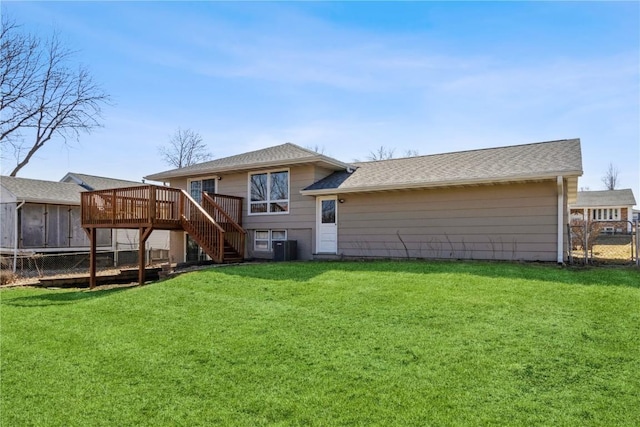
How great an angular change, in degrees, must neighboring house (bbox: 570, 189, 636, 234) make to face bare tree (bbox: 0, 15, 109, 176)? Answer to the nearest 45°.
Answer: approximately 45° to its right

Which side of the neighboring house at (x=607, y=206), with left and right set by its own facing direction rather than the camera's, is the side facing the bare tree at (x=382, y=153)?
right

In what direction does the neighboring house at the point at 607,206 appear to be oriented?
toward the camera

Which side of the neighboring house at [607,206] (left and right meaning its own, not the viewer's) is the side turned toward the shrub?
front

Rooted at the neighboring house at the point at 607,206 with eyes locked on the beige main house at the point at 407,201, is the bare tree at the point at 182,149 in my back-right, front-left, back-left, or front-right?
front-right

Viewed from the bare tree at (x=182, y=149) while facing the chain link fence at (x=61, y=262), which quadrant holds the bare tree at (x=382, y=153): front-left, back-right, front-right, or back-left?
back-left

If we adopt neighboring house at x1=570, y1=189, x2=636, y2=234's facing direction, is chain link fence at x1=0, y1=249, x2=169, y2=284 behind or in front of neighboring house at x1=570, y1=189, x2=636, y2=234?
in front

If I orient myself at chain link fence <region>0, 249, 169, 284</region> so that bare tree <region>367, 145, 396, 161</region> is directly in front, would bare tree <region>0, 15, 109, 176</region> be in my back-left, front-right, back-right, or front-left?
front-left

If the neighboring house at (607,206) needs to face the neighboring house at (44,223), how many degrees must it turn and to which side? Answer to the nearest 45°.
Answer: approximately 45° to its right
